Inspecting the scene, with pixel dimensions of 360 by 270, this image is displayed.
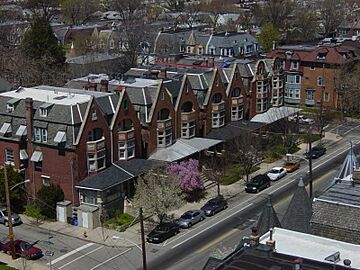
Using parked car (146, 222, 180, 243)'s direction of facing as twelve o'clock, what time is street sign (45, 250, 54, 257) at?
The street sign is roughly at 1 o'clock from the parked car.

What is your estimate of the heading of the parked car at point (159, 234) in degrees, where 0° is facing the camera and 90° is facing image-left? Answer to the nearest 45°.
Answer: approximately 45°

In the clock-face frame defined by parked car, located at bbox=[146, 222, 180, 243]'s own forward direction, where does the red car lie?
The red car is roughly at 1 o'clock from the parked car.
